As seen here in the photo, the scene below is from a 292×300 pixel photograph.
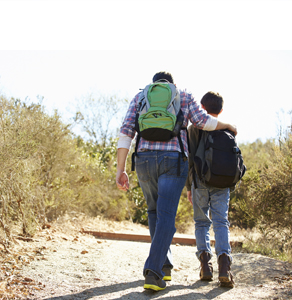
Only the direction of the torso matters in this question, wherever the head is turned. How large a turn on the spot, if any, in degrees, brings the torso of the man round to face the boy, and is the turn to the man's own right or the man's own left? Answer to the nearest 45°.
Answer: approximately 45° to the man's own right

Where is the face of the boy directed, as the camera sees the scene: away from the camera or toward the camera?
away from the camera

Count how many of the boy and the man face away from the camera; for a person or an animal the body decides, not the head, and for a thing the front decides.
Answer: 2

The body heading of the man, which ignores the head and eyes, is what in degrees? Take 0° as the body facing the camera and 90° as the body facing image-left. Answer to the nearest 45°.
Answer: approximately 180°

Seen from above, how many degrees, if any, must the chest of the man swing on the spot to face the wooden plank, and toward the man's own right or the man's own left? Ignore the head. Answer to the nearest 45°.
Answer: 0° — they already face it

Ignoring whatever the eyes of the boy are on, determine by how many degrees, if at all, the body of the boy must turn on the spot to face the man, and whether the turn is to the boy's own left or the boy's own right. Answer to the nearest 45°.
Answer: approximately 135° to the boy's own left

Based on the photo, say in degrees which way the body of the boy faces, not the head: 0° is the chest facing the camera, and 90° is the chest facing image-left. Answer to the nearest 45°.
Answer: approximately 180°
